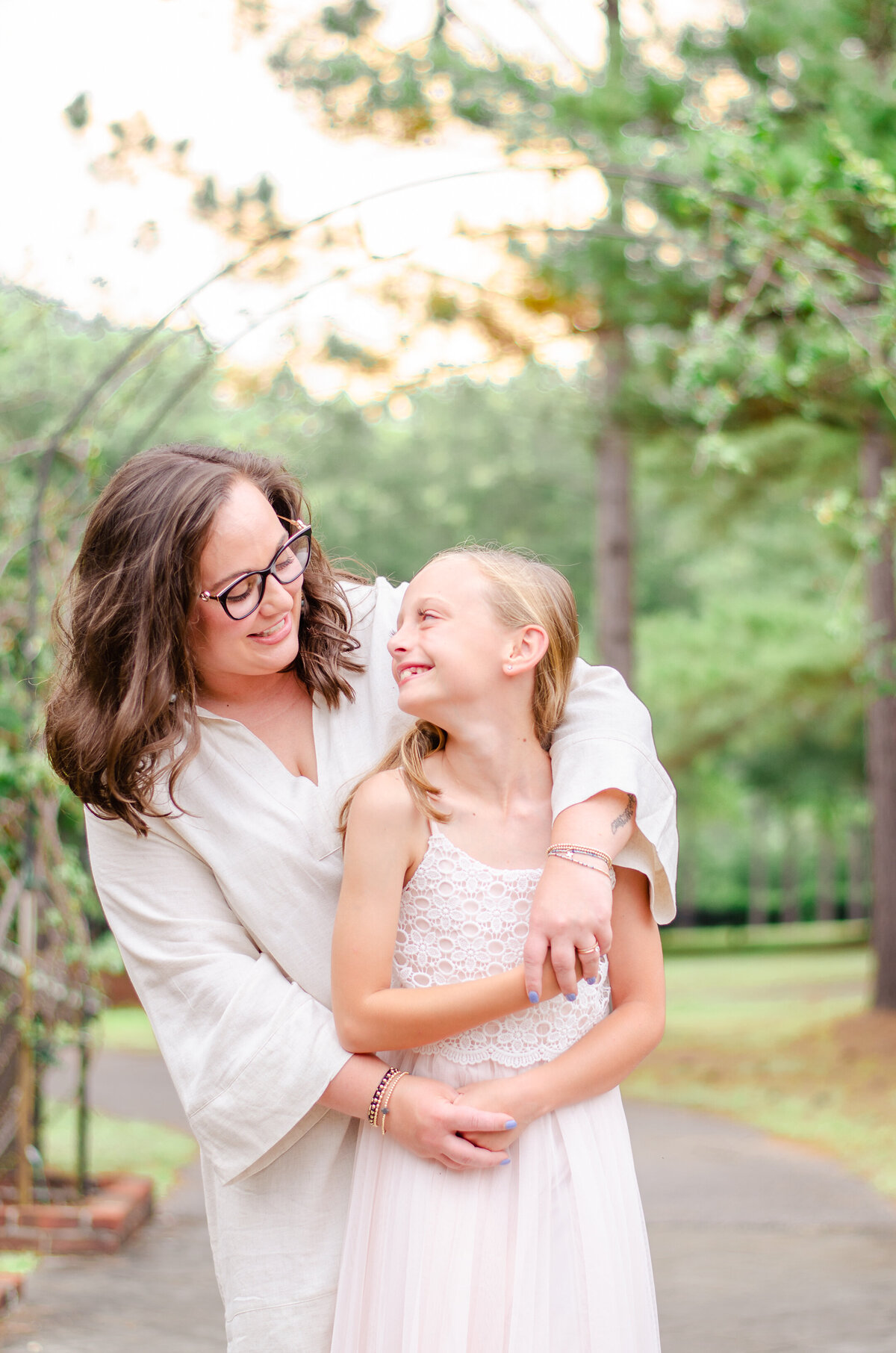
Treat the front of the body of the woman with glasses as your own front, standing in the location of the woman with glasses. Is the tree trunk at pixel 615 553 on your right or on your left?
on your left

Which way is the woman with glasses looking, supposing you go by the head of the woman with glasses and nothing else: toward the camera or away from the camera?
toward the camera

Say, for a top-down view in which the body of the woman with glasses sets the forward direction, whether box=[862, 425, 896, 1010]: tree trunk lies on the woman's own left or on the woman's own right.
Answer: on the woman's own left

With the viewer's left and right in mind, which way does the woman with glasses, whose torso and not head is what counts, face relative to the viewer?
facing the viewer and to the right of the viewer

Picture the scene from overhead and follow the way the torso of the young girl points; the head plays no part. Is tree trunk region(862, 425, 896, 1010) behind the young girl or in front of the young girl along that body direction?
behind

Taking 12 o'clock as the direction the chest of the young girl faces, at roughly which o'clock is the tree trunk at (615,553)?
The tree trunk is roughly at 6 o'clock from the young girl.

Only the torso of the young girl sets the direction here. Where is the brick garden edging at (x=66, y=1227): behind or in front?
behind

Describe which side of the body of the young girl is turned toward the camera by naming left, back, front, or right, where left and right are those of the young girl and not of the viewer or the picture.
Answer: front
